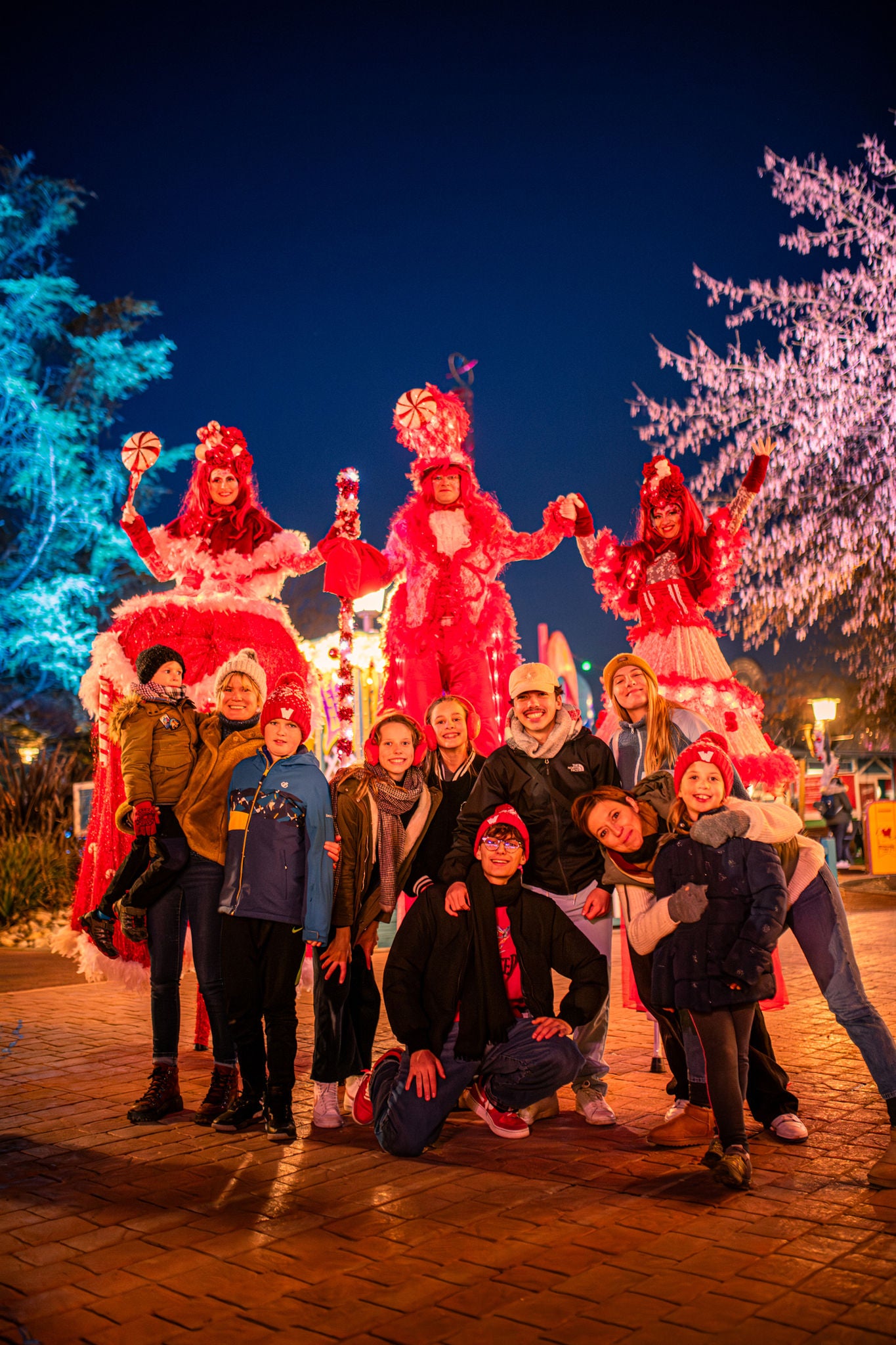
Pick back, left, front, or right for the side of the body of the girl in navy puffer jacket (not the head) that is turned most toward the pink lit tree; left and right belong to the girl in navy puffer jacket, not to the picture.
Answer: back

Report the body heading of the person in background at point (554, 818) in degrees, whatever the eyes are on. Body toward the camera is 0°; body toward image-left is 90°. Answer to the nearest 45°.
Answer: approximately 0°

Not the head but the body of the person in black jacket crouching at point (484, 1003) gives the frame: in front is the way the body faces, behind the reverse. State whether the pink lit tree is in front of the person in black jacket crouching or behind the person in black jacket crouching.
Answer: behind

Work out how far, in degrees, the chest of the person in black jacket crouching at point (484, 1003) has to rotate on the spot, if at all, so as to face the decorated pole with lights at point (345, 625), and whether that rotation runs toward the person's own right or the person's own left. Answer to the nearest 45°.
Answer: approximately 180°

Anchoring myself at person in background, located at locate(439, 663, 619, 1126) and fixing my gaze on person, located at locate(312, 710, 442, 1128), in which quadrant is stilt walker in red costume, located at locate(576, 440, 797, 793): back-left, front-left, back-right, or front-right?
back-right

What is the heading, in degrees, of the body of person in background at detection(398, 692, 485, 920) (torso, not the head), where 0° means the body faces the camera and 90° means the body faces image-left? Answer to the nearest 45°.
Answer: approximately 0°

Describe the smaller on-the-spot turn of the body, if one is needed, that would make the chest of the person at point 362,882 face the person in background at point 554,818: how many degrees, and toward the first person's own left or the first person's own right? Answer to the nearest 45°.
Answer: approximately 90° to the first person's own left
